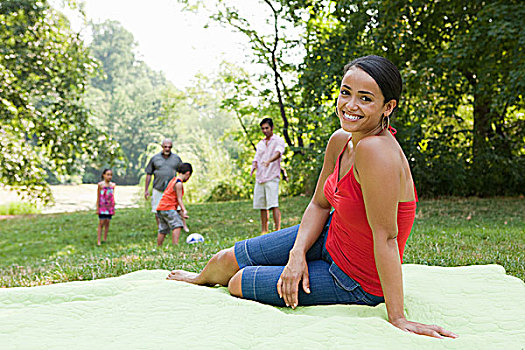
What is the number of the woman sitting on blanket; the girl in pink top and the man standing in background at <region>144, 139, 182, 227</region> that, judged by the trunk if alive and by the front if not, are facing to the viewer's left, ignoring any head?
1

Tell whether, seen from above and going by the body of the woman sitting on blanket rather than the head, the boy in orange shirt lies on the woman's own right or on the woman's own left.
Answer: on the woman's own right

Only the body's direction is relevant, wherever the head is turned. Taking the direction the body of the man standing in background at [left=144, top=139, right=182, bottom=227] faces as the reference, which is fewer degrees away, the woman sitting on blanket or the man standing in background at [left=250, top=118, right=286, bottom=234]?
the woman sitting on blanket

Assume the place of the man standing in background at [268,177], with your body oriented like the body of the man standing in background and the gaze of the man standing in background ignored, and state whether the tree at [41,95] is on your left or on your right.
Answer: on your right

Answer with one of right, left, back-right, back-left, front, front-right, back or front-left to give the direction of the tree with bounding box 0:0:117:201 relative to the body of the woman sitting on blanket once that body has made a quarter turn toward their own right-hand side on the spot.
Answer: front-left

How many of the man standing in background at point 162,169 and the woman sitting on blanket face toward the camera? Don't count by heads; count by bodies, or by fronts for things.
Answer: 1

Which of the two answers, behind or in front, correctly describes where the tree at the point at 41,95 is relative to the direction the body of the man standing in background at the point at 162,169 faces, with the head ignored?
behind

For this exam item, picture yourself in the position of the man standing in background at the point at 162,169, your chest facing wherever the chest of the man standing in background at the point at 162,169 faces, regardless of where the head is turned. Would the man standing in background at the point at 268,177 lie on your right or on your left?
on your left

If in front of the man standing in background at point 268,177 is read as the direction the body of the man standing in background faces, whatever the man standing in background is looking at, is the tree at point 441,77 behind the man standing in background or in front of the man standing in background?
behind

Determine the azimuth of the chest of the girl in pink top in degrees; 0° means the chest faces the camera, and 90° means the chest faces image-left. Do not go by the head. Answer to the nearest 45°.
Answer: approximately 315°

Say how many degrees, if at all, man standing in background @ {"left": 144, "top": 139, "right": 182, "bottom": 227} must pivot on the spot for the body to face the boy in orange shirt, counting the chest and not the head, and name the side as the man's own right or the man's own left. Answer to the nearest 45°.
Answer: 0° — they already face them

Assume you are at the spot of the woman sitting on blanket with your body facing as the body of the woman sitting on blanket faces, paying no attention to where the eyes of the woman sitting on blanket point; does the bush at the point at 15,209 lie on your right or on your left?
on your right

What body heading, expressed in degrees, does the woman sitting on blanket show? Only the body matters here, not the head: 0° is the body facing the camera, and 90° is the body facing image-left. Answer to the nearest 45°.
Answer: approximately 90°
